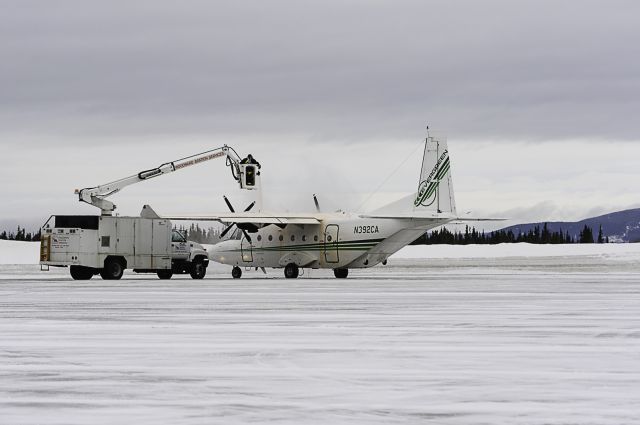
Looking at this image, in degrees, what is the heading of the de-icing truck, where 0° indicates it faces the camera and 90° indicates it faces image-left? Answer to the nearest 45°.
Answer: approximately 225°
